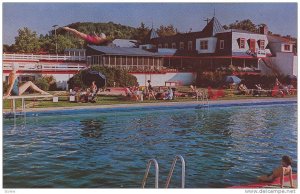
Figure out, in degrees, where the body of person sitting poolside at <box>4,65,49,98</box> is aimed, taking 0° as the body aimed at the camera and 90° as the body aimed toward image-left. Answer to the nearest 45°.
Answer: approximately 270°

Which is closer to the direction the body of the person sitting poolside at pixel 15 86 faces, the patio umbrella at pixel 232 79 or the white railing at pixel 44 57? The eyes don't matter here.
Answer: the patio umbrella

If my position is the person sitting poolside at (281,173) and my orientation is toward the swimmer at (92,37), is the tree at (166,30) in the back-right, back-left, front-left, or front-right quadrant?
front-right

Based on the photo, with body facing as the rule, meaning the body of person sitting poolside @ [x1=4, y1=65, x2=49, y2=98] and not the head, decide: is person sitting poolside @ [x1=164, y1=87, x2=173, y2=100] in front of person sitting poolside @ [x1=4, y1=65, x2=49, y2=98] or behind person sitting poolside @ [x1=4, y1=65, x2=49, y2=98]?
in front

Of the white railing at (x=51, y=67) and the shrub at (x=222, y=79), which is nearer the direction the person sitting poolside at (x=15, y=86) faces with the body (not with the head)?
the shrub
